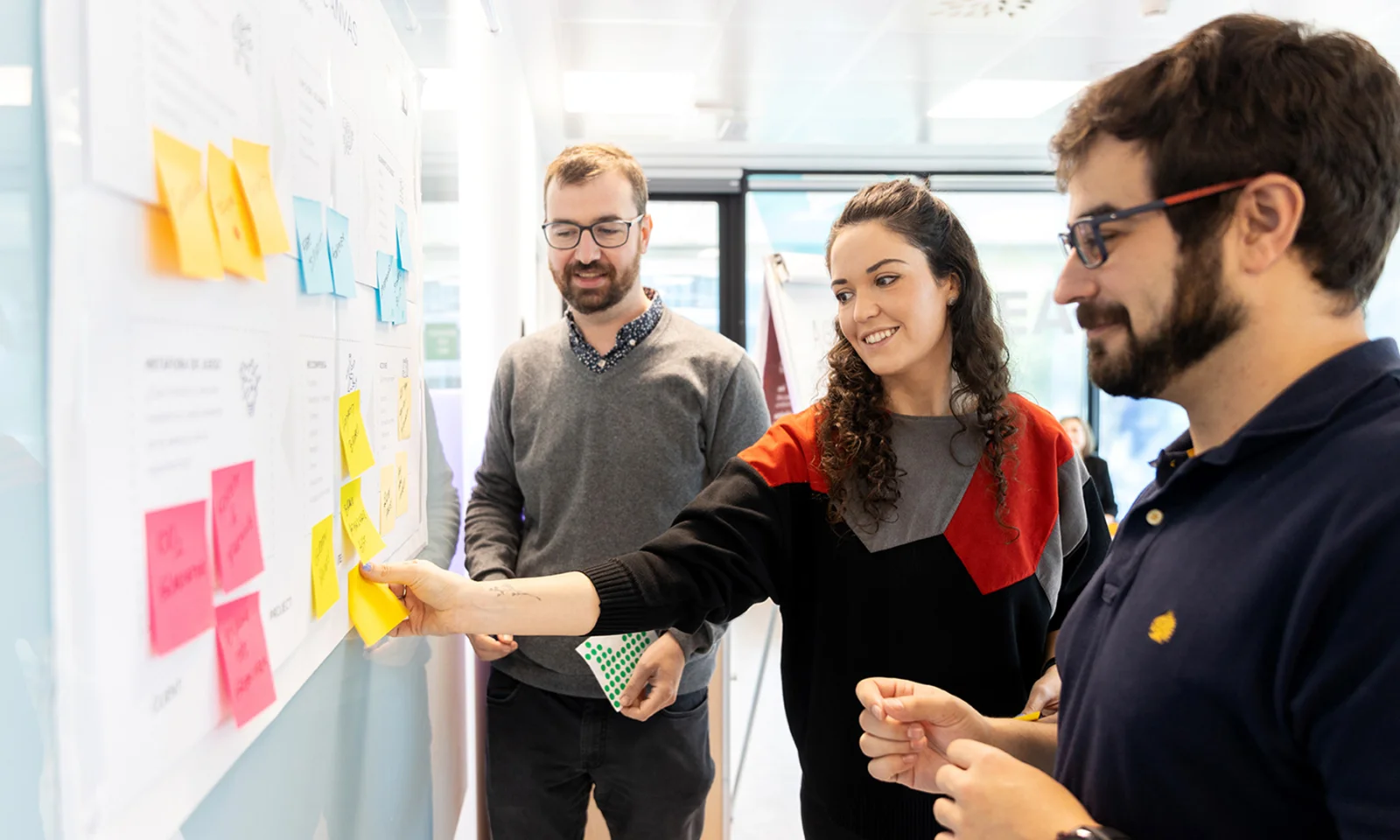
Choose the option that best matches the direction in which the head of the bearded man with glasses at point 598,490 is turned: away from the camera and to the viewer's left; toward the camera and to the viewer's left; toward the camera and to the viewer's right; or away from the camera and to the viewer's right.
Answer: toward the camera and to the viewer's left

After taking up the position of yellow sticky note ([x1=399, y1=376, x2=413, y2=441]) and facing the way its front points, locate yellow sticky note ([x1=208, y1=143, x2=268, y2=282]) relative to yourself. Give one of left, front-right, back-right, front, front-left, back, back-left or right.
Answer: right

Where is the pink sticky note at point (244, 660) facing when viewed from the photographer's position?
facing the viewer and to the right of the viewer

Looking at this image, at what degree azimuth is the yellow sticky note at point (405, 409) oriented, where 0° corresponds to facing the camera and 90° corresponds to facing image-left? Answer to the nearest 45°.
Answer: approximately 270°

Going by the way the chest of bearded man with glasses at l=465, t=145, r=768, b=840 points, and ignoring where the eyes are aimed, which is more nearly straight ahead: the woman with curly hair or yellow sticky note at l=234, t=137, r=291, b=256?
the yellow sticky note

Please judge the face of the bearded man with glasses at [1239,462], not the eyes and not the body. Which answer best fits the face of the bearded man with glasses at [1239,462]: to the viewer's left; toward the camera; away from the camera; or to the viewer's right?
to the viewer's left

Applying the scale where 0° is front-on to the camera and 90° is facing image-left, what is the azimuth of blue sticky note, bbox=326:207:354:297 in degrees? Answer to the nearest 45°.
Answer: approximately 315°

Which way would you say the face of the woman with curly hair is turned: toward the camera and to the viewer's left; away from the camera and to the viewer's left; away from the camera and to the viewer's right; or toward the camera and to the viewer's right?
toward the camera and to the viewer's left

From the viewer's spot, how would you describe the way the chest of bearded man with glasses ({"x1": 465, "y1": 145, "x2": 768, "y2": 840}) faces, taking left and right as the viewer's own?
facing the viewer

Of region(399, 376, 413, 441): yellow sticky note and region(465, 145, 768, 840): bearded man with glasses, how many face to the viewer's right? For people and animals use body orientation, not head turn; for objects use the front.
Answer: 1

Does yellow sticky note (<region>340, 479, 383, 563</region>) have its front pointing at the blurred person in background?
no

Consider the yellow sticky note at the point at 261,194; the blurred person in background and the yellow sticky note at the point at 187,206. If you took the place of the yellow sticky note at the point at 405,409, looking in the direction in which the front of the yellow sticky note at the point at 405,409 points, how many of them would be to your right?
2

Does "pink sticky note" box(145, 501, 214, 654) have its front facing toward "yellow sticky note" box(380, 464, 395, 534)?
no

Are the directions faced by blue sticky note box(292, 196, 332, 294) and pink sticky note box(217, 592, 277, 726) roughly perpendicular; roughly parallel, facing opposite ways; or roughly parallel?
roughly parallel

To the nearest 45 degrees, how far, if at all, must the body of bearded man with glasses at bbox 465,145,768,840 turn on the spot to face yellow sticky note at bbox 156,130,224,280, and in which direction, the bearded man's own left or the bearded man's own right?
0° — they already face it

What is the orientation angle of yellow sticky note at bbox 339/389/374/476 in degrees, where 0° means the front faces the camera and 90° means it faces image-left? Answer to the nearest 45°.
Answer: approximately 315°

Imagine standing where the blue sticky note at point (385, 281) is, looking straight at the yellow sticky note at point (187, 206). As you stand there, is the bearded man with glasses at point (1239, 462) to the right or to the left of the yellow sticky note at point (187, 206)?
left

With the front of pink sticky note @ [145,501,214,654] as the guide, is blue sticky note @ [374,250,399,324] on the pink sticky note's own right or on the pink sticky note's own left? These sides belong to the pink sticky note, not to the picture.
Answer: on the pink sticky note's own left
